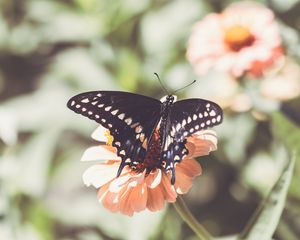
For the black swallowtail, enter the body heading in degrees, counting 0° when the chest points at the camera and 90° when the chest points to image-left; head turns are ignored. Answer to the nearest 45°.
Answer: approximately 180°

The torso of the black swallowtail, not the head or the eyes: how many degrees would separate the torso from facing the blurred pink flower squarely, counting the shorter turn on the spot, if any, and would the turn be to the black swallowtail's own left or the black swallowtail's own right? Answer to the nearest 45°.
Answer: approximately 45° to the black swallowtail's own right
